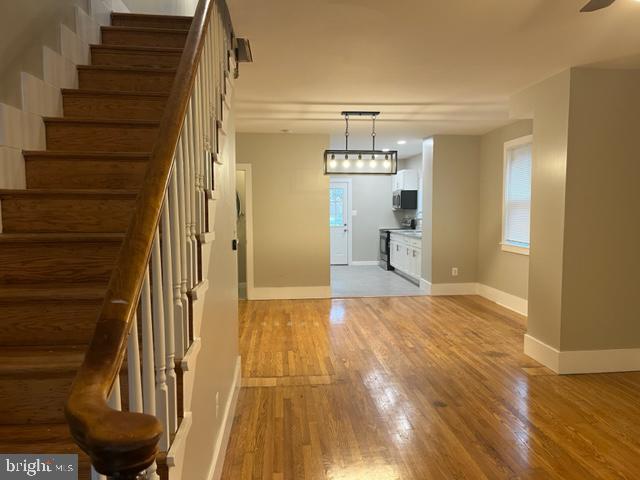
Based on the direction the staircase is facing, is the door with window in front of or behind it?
behind

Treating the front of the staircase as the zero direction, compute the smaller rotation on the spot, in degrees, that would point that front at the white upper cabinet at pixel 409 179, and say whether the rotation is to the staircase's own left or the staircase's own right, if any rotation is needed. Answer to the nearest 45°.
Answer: approximately 135° to the staircase's own left

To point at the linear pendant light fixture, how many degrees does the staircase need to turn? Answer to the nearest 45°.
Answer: approximately 135° to its left

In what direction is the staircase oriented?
toward the camera

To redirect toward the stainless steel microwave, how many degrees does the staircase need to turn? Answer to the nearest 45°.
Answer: approximately 135° to its left

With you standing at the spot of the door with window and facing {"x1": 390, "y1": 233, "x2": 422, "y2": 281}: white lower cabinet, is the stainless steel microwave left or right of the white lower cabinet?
left

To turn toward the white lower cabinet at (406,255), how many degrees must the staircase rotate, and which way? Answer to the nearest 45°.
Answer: approximately 135° to its left

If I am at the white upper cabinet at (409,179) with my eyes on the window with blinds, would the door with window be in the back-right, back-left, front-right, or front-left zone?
back-right
